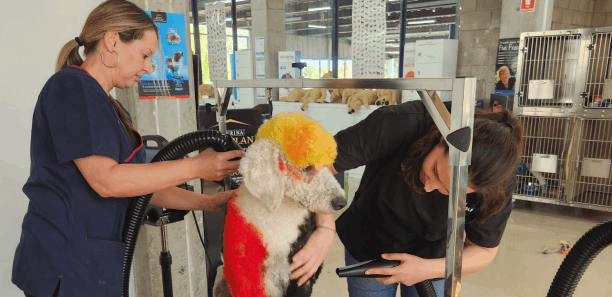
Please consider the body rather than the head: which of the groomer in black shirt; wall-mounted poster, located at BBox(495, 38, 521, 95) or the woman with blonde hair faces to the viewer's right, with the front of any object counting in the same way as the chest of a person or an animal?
the woman with blonde hair

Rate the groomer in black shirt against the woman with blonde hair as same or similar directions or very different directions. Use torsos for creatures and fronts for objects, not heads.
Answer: very different directions

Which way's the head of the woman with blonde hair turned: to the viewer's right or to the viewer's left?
to the viewer's right

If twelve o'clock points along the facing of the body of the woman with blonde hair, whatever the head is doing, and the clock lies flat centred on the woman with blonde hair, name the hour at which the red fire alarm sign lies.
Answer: The red fire alarm sign is roughly at 11 o'clock from the woman with blonde hair.

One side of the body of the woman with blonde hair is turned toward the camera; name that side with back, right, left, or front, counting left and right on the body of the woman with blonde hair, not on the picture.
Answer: right

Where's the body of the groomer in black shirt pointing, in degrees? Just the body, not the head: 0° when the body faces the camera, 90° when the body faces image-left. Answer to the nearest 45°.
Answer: approximately 45°

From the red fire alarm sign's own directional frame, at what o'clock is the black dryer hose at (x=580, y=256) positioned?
The black dryer hose is roughly at 12 o'clock from the red fire alarm sign.
